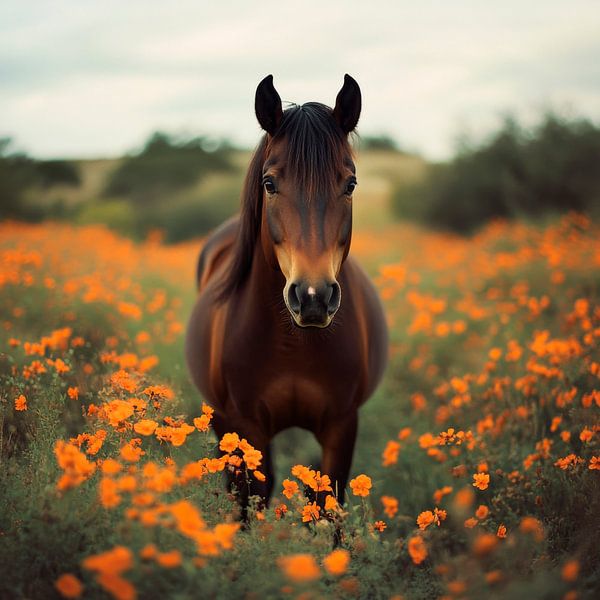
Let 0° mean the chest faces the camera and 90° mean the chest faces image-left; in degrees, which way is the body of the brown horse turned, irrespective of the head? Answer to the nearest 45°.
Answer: approximately 0°

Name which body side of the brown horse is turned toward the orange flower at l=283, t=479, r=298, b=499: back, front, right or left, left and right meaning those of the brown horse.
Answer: front

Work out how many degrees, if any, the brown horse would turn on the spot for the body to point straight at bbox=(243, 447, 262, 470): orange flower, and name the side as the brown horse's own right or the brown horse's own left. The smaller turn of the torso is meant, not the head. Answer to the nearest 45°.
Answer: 0° — it already faces it

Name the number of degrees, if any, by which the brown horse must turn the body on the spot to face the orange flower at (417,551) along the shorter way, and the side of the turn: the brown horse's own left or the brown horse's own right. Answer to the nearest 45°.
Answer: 0° — it already faces it

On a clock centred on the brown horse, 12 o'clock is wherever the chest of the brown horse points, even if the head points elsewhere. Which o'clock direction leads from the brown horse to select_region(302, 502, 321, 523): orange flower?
The orange flower is roughly at 12 o'clock from the brown horse.

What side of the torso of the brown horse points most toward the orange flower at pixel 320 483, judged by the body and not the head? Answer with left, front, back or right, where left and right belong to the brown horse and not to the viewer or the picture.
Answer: front
